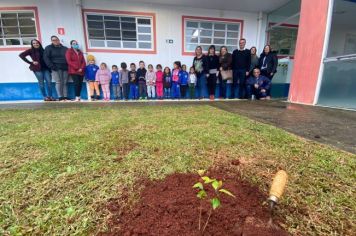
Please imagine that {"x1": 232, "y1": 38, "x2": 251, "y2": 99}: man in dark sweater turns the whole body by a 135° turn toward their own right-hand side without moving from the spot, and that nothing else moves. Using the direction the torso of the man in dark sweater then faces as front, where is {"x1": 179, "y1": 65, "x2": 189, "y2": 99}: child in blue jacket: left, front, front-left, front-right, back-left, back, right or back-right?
front-left

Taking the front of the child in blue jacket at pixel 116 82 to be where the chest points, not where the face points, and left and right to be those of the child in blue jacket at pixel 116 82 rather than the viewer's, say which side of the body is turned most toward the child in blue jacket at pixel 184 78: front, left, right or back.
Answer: left

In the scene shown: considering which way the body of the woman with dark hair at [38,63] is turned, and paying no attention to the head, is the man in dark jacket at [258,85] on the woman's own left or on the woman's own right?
on the woman's own left

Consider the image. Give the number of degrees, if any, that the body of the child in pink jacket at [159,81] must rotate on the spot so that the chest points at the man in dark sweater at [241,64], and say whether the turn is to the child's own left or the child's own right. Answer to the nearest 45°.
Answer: approximately 90° to the child's own left

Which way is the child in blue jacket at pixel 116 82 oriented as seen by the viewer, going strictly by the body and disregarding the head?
toward the camera

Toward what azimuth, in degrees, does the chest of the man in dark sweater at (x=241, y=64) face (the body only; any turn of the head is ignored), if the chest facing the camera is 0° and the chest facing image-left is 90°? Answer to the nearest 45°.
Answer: approximately 0°

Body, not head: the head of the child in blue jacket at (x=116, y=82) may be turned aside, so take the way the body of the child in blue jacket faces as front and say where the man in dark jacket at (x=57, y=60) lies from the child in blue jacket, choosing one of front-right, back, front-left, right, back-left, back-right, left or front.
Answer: right

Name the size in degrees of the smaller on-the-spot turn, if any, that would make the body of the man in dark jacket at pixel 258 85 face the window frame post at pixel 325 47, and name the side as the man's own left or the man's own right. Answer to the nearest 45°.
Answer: approximately 45° to the man's own left

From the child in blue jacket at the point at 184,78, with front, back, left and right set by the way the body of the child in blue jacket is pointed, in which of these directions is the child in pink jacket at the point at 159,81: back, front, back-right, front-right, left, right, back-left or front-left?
right

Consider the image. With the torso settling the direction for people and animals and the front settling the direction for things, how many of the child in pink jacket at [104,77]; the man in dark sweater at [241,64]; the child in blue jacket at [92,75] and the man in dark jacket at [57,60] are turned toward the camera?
4

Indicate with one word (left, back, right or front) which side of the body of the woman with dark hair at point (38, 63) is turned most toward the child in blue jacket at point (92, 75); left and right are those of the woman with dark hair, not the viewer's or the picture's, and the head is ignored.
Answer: left

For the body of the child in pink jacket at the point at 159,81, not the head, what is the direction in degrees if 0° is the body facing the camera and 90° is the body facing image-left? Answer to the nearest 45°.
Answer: approximately 0°

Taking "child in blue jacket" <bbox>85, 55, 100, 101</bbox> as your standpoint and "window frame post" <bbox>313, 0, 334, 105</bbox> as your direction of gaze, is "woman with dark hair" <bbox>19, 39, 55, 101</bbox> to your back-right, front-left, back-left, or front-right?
back-right

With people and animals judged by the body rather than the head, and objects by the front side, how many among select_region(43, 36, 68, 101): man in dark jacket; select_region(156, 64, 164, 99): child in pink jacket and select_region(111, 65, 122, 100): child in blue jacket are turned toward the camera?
3

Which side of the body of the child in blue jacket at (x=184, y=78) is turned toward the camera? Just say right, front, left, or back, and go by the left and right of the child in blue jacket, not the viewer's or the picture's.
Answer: front

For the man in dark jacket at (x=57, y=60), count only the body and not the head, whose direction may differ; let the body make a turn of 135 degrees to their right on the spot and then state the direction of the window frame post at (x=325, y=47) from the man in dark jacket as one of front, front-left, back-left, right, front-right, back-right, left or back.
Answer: back
